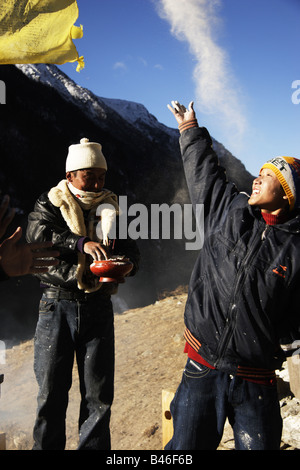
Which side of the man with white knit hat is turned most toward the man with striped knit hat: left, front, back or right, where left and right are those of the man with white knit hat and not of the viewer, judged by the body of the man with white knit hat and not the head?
front

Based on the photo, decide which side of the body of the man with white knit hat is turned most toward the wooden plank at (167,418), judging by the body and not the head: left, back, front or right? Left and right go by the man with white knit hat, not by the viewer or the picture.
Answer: left

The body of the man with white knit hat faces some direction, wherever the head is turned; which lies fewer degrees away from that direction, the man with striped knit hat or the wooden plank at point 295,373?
the man with striped knit hat

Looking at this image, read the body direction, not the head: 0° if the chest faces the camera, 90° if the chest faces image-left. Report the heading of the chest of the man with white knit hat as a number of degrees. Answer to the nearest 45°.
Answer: approximately 315°

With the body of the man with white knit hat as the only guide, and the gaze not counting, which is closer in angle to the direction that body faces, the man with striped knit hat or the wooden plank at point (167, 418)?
the man with striped knit hat
